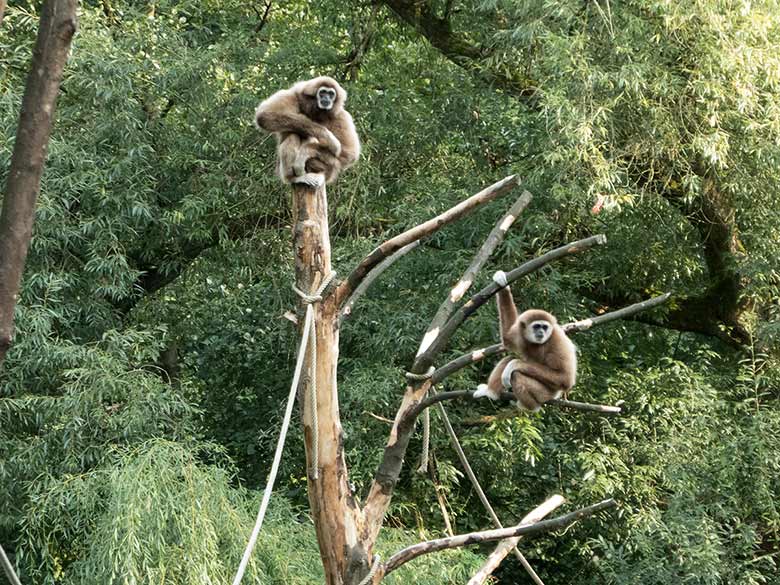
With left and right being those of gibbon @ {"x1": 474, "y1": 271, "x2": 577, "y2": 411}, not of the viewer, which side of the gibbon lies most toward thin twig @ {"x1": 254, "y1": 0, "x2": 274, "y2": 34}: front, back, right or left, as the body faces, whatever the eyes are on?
right

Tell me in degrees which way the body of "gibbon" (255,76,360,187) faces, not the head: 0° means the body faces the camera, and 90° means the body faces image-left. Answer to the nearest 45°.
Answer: approximately 0°

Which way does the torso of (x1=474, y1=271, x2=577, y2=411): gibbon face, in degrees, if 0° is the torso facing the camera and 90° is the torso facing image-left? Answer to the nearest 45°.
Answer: approximately 45°
